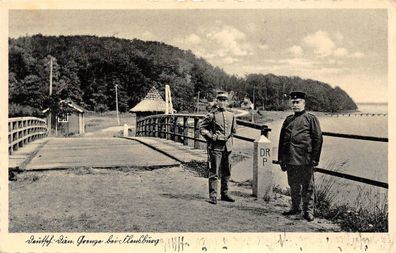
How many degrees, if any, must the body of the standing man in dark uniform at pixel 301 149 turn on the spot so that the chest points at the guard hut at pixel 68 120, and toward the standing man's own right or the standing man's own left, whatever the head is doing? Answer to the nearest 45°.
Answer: approximately 90° to the standing man's own right

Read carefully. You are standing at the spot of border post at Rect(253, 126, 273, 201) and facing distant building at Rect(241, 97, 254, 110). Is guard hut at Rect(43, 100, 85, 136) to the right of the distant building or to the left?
left

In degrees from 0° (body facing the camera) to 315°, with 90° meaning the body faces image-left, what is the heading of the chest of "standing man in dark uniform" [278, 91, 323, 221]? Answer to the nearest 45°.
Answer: approximately 45°

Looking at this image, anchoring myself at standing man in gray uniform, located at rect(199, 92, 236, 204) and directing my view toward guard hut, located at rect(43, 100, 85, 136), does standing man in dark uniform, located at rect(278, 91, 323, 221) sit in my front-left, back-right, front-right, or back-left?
back-right

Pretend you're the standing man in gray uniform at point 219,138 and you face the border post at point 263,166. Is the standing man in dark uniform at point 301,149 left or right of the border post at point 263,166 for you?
right

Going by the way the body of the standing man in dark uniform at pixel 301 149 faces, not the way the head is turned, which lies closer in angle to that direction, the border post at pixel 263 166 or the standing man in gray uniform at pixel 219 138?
the standing man in gray uniform

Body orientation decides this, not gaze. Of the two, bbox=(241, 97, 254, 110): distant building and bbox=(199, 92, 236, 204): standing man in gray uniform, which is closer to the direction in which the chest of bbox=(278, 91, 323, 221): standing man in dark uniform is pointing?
the standing man in gray uniform

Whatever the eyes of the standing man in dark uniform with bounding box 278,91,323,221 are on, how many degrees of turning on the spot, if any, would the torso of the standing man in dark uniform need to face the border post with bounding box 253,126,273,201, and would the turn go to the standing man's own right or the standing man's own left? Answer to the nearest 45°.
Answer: approximately 90° to the standing man's own right
